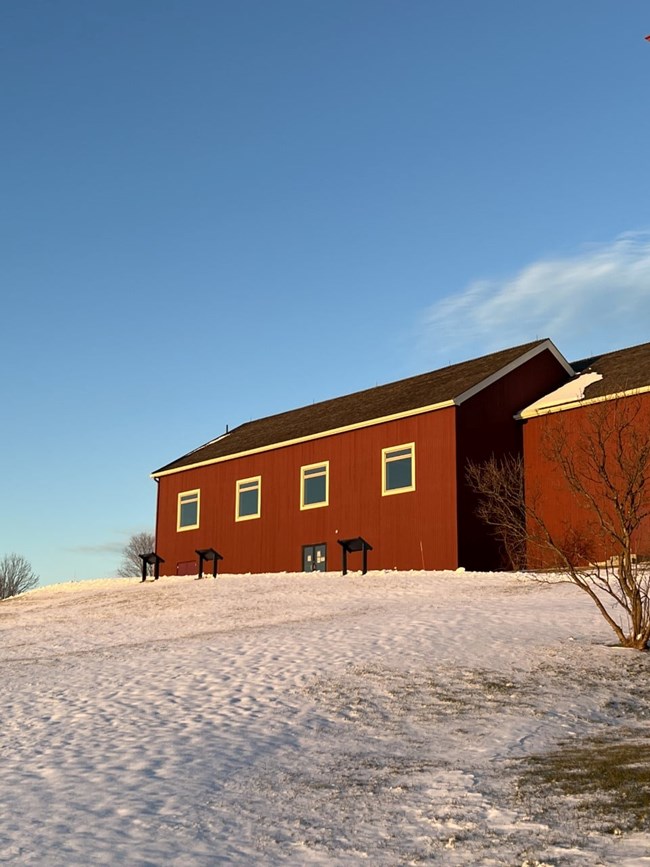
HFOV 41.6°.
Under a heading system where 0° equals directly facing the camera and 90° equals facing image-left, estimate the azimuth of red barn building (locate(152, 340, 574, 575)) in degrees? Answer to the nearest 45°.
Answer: approximately 45°

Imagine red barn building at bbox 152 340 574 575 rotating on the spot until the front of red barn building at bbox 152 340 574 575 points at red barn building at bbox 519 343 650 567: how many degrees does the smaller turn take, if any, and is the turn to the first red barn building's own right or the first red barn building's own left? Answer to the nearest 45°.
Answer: approximately 90° to the first red barn building's own left
